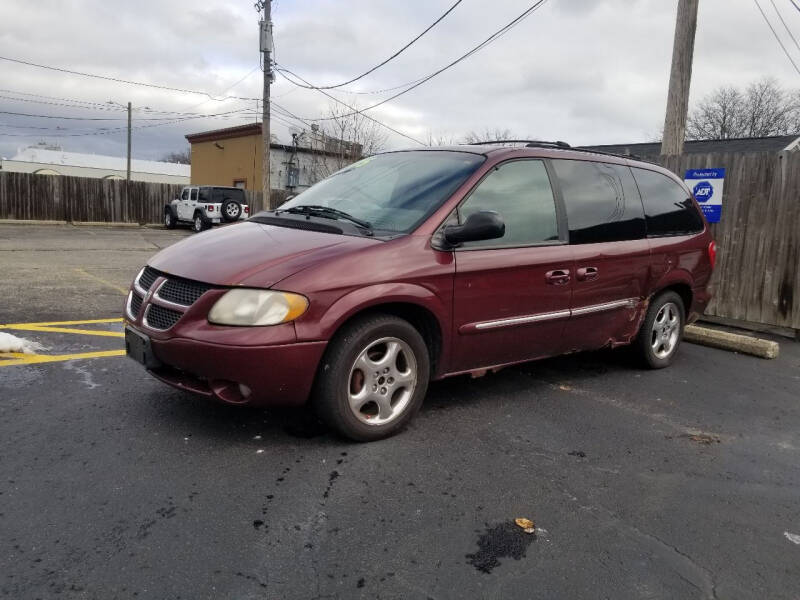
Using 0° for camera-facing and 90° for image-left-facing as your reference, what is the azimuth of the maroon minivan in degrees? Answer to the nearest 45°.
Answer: approximately 45°

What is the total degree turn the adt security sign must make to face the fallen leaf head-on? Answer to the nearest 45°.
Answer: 0° — it already faces it

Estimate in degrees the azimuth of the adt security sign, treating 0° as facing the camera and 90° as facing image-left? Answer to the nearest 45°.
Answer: approximately 0°

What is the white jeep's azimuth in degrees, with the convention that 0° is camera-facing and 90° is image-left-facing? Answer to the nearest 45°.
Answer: approximately 135°

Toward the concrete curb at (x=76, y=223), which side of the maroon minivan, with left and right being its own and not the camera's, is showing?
right

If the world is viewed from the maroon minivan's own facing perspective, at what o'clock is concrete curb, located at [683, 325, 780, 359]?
The concrete curb is roughly at 6 o'clock from the maroon minivan.

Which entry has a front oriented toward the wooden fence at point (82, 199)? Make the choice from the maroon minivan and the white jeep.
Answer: the white jeep

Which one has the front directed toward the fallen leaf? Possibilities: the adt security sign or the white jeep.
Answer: the adt security sign

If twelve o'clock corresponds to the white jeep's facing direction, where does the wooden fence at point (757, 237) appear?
The wooden fence is roughly at 7 o'clock from the white jeep.

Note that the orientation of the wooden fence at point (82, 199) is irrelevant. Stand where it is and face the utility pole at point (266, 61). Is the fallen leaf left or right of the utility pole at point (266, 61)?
right

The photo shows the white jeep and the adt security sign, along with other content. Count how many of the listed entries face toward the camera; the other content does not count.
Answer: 1

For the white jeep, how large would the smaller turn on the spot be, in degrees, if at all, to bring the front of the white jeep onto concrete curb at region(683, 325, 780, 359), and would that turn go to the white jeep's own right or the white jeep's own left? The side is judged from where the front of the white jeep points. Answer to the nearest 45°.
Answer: approximately 135° to the white jeep's own left

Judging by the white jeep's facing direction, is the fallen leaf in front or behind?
behind

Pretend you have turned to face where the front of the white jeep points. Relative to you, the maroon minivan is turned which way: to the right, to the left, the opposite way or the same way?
to the left

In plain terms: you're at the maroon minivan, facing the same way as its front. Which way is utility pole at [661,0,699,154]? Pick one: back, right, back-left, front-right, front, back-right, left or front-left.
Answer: back

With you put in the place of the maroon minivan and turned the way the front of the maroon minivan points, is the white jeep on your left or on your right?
on your right
